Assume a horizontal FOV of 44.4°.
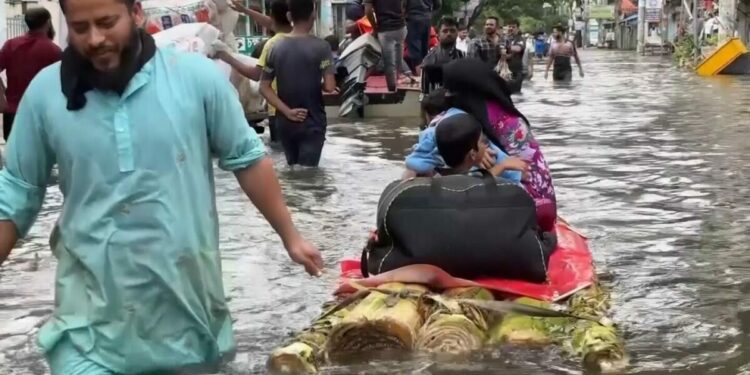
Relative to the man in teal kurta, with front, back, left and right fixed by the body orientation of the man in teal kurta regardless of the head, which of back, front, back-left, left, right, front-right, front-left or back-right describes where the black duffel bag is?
back-left

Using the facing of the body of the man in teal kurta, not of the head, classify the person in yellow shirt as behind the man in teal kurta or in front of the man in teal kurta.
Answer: behind

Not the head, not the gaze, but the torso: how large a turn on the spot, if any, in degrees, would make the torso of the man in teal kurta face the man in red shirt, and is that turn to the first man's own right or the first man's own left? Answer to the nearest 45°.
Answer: approximately 180°

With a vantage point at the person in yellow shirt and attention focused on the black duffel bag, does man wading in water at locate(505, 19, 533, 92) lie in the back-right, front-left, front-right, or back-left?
back-left

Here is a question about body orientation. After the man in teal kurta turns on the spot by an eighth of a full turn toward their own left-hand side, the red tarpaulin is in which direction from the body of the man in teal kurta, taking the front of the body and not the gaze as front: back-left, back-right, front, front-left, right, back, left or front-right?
left

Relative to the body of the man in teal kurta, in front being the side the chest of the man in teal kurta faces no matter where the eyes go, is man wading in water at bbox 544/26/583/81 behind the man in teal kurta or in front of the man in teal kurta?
behind

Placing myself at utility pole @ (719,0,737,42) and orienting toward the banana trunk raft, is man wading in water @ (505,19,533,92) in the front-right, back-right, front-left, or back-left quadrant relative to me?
front-right

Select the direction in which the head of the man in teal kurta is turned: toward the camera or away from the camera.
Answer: toward the camera

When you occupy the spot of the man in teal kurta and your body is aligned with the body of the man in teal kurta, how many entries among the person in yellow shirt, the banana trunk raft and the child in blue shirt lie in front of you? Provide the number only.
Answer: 0

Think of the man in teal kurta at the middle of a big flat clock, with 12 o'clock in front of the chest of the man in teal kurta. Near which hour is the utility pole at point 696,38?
The utility pole is roughly at 7 o'clock from the man in teal kurta.

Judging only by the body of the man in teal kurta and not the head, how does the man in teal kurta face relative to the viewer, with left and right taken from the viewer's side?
facing the viewer
